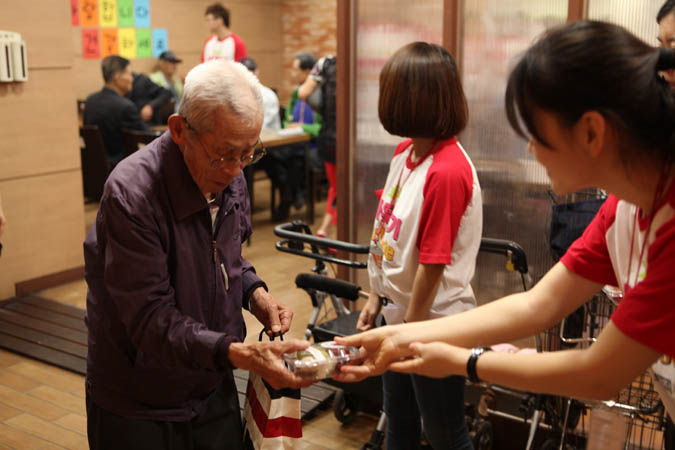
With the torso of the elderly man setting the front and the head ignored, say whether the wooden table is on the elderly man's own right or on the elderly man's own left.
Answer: on the elderly man's own left

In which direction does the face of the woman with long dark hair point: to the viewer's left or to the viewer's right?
to the viewer's left

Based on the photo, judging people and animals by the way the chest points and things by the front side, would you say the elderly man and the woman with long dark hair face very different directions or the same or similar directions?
very different directions

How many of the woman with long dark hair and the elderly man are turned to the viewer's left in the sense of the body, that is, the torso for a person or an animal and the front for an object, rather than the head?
1

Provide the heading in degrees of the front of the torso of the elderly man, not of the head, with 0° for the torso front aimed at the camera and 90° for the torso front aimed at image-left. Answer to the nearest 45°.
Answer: approximately 315°

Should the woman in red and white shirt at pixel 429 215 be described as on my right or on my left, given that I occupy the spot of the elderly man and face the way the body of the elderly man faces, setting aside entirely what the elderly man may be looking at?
on my left

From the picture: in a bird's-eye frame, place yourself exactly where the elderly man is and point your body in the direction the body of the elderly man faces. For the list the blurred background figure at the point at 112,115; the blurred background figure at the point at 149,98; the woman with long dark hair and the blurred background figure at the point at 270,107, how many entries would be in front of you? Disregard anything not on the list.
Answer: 1

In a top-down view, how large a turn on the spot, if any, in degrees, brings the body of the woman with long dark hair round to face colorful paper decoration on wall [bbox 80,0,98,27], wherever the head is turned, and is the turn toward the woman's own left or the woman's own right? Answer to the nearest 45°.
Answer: approximately 45° to the woman's own right

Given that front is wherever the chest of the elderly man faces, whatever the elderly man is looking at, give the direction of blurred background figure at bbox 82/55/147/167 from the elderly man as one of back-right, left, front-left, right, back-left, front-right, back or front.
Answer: back-left

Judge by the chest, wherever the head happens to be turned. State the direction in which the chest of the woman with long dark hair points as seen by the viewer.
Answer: to the viewer's left

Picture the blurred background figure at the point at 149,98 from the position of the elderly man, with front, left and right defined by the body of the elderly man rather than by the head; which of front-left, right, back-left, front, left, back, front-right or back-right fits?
back-left

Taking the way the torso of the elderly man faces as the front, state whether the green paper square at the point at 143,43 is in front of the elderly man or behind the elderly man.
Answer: behind
